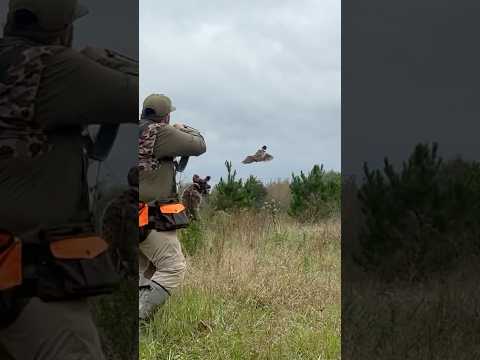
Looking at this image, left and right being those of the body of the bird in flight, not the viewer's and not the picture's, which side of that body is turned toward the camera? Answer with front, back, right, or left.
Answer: right
